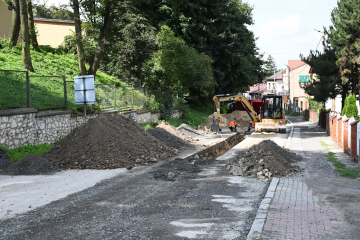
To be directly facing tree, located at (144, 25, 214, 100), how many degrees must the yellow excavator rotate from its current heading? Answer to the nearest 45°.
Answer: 0° — it already faces it

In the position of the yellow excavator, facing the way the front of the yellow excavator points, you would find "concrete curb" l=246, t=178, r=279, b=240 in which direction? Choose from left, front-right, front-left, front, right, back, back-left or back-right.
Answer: left

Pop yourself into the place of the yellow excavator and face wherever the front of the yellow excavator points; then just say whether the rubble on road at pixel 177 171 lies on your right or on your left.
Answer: on your left

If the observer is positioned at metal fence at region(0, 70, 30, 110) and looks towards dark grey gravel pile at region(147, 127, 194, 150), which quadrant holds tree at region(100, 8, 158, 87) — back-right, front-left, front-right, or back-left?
front-left

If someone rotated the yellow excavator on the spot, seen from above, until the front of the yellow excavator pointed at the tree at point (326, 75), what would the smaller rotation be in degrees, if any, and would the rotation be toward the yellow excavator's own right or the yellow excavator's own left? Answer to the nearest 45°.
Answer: approximately 135° to the yellow excavator's own right

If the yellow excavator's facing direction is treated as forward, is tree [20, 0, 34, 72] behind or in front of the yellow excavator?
in front

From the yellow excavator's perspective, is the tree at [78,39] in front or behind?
in front

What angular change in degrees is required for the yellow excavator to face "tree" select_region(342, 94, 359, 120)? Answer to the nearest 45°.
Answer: approximately 135° to its left

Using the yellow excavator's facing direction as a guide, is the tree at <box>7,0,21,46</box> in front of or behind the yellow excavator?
in front

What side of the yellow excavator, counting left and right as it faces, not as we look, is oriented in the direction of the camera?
left

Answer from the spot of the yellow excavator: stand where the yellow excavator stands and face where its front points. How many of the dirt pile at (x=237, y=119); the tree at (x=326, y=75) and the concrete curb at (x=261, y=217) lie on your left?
1

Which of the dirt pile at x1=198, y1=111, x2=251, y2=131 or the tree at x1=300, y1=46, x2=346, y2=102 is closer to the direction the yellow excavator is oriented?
the dirt pile
